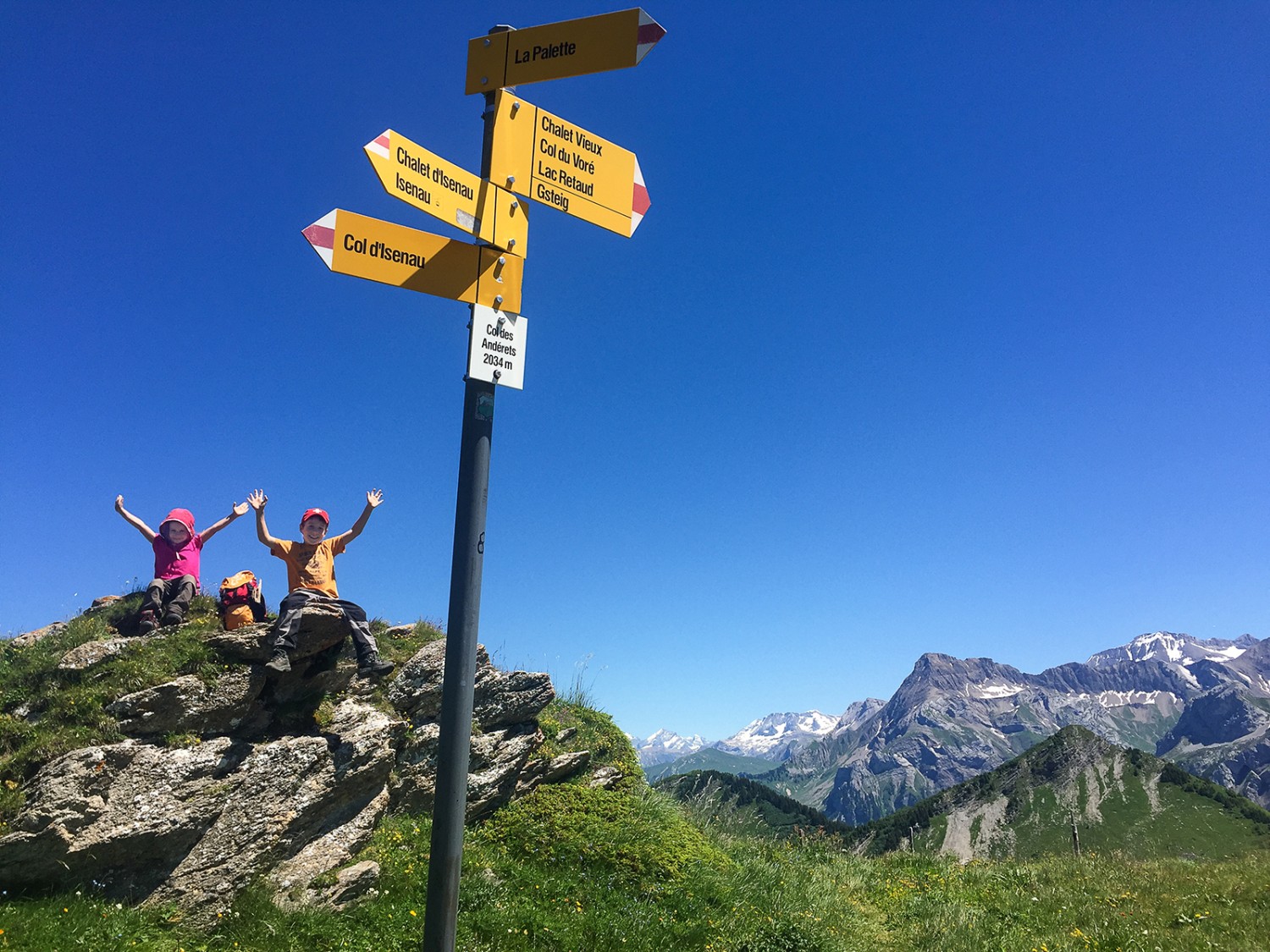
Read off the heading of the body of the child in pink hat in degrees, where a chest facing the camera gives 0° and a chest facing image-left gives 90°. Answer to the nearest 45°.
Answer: approximately 0°

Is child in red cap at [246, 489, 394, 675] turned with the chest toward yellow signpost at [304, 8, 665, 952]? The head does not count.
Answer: yes

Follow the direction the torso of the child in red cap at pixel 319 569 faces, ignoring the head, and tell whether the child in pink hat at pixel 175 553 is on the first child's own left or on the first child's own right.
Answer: on the first child's own right

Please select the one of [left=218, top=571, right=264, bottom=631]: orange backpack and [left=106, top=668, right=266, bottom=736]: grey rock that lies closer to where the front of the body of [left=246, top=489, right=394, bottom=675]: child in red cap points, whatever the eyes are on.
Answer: the grey rock

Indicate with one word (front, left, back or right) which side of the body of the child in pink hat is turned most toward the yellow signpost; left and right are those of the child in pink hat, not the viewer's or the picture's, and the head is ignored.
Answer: front

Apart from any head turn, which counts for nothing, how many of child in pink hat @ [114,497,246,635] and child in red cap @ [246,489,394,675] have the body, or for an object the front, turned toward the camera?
2

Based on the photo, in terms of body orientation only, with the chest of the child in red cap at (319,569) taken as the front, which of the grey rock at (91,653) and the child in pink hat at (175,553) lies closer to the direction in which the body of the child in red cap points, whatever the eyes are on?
the grey rock
